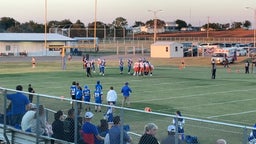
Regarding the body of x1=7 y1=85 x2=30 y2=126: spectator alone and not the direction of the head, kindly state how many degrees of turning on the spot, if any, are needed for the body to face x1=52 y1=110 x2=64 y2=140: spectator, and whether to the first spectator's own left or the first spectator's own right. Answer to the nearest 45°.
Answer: approximately 135° to the first spectator's own right

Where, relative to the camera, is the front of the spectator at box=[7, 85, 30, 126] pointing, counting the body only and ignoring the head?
away from the camera

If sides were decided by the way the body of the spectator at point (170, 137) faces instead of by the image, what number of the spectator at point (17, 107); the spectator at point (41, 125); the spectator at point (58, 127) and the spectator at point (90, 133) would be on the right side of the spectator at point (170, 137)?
0

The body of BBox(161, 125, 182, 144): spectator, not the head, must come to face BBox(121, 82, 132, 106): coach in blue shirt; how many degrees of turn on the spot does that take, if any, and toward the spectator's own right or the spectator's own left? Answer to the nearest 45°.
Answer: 0° — they already face them

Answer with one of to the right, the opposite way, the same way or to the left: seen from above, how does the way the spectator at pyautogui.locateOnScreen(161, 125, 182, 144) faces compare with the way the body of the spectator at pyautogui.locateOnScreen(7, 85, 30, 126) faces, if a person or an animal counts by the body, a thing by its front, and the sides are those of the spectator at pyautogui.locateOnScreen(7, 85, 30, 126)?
the same way

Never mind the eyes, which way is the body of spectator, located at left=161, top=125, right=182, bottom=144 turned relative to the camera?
away from the camera

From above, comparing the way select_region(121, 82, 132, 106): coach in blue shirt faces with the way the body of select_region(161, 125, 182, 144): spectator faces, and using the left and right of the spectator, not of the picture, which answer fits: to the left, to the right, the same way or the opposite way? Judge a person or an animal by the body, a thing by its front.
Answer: the same way

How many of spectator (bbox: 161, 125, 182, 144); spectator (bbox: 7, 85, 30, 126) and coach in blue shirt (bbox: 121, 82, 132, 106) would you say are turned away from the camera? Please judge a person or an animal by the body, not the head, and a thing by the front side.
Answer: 3

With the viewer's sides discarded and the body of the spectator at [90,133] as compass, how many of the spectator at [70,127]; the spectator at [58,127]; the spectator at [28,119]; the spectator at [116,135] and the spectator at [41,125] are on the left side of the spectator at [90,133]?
4

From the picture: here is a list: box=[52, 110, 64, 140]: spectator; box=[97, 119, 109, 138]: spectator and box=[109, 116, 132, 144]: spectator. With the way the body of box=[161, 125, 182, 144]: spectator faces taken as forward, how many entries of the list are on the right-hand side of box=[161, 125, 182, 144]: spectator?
0

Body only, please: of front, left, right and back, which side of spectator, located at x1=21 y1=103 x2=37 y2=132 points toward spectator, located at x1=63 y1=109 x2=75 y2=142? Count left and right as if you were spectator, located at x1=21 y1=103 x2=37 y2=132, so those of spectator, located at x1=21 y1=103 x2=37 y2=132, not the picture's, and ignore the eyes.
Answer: right

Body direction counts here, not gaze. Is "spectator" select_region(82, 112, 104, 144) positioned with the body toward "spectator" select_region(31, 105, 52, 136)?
no

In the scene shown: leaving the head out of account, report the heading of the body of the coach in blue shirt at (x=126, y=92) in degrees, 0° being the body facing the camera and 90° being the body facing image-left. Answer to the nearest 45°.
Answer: approximately 180°

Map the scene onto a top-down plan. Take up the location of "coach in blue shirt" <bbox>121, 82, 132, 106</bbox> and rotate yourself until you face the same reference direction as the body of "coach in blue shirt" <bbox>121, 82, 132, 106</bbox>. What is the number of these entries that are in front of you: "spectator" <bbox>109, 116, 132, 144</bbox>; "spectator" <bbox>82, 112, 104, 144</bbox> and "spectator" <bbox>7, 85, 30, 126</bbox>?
0

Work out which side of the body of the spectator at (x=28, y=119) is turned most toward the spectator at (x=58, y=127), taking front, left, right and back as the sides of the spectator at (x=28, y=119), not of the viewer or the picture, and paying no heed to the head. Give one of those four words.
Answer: right
